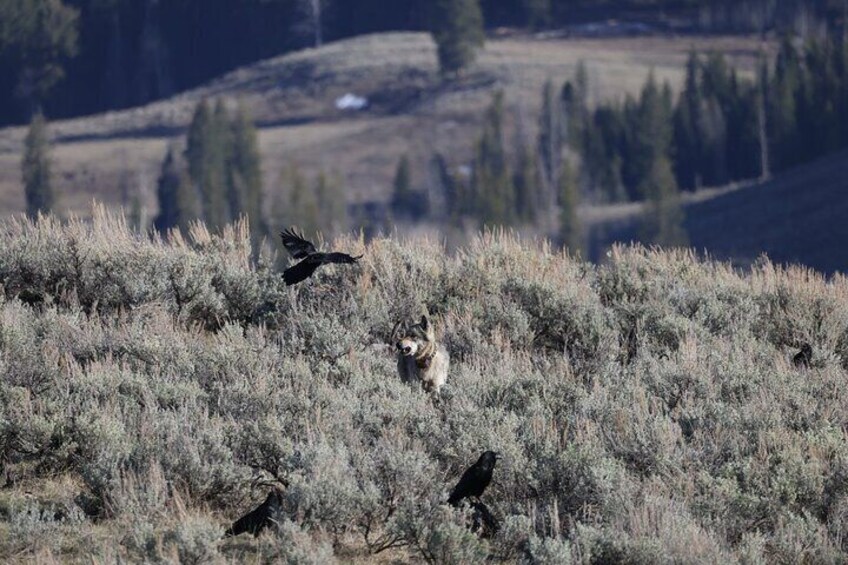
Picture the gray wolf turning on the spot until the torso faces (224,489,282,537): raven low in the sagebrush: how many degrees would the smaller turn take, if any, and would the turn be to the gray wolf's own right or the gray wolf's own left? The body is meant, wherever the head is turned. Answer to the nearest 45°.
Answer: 0° — it already faces it

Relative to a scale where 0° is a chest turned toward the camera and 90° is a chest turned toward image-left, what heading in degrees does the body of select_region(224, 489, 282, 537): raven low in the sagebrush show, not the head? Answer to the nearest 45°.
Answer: approximately 270°

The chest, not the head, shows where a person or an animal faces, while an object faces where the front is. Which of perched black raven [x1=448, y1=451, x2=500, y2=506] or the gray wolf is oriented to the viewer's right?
the perched black raven

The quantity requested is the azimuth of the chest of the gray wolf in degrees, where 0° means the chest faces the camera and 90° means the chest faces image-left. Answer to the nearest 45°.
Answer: approximately 45°

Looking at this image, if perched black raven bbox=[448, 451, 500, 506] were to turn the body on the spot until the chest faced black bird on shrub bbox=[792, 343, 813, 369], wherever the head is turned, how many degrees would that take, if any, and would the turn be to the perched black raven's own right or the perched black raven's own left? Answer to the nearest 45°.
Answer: approximately 45° to the perched black raven's own left

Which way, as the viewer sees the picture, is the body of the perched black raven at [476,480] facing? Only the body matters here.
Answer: to the viewer's right

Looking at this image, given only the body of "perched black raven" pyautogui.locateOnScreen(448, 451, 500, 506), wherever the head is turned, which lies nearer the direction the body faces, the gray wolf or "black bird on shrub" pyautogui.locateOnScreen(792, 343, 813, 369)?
the black bird on shrub

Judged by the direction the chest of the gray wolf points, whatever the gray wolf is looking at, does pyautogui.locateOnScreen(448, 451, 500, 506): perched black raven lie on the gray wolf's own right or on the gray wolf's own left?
on the gray wolf's own left

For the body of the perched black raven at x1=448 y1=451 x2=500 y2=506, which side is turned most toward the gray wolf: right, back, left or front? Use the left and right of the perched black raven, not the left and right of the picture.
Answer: left
